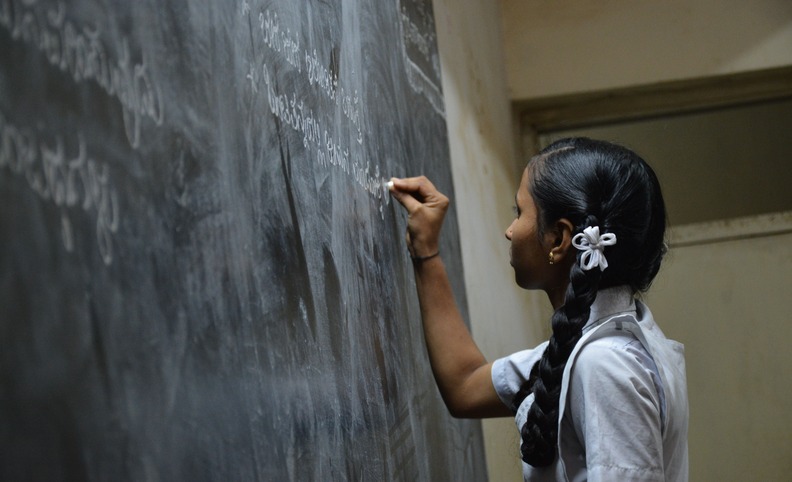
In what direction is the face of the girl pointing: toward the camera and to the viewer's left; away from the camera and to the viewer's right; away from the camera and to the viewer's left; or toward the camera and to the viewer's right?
away from the camera and to the viewer's left

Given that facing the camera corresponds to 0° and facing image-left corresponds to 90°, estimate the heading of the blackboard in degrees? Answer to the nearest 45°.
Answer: approximately 315°
